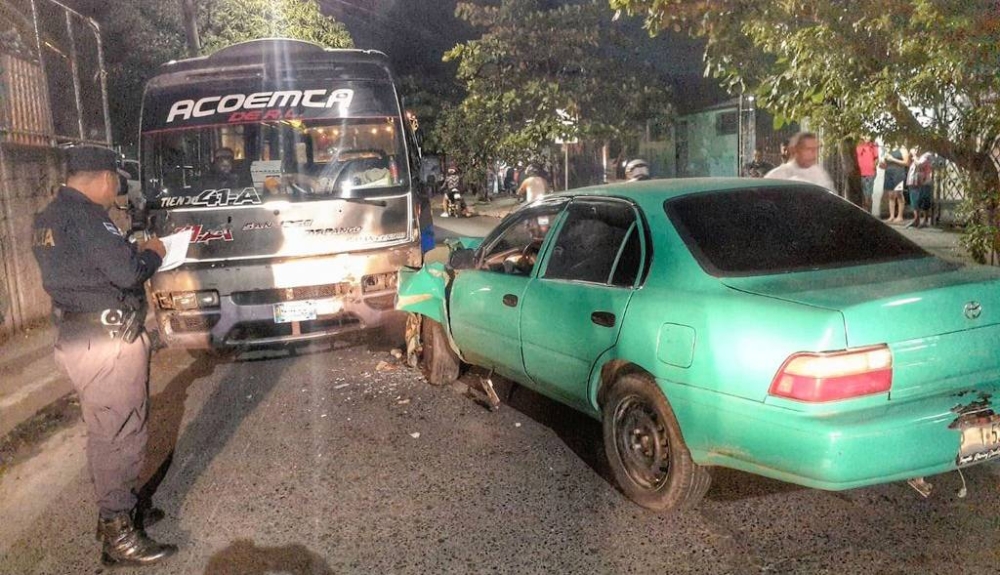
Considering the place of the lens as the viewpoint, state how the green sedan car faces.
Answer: facing away from the viewer and to the left of the viewer

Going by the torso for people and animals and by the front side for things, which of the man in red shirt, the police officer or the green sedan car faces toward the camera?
the man in red shirt

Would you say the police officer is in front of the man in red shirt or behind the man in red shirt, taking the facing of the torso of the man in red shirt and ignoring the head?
in front

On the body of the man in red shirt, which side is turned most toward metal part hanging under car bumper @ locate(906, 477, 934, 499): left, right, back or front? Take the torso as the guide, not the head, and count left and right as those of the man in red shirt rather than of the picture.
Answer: front

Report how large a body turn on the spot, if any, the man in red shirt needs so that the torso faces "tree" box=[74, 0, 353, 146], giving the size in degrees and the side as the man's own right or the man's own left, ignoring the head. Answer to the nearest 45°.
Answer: approximately 90° to the man's own right

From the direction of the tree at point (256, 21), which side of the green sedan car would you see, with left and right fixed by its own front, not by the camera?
front

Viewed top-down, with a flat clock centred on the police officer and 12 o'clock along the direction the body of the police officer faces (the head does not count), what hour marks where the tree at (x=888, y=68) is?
The tree is roughly at 1 o'clock from the police officer.

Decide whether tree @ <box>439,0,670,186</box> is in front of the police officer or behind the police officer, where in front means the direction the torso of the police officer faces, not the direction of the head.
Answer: in front

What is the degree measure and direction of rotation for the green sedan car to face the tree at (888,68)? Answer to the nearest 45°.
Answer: approximately 45° to its right

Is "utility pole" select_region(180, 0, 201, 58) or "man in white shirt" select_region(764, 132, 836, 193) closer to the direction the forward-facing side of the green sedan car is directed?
the utility pole

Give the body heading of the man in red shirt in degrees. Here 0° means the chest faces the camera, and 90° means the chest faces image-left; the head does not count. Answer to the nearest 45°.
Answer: approximately 0°

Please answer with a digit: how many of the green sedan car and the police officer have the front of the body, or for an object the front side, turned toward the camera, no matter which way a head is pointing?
0

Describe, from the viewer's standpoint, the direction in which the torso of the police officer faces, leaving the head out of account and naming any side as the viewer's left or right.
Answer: facing away from the viewer and to the right of the viewer

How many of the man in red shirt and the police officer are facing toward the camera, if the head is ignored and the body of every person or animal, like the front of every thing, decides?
1
